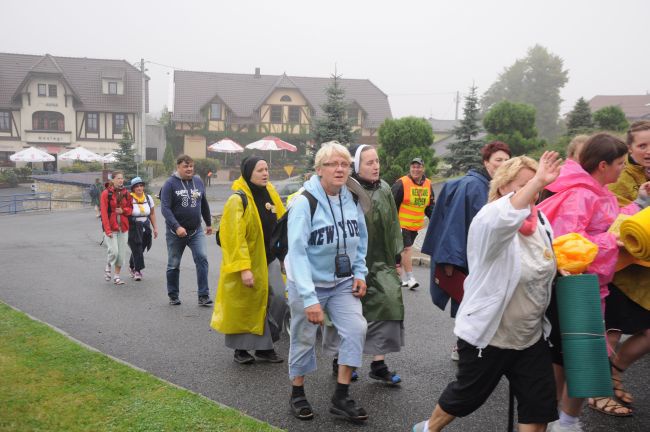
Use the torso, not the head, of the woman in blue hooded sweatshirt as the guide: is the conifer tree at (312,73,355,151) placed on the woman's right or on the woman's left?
on the woman's left

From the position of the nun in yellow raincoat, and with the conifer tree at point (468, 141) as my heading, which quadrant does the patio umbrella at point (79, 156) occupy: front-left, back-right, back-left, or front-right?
front-left

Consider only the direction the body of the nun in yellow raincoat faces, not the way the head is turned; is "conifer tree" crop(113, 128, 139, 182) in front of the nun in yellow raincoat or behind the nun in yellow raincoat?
behind

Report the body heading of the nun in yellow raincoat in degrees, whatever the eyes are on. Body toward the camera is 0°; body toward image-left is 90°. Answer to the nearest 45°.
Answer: approximately 315°

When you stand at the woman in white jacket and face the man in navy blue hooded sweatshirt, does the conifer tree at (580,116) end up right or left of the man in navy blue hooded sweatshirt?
right

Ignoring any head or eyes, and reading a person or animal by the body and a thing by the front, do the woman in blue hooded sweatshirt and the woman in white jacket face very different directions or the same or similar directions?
same or similar directions

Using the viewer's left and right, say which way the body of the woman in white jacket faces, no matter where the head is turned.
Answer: facing the viewer and to the right of the viewer

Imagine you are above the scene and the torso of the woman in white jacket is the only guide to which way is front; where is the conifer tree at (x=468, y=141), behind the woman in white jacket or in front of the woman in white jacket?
behind

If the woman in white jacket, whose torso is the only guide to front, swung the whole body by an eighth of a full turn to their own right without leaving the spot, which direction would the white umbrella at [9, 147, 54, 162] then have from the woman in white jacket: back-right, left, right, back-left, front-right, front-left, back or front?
back-right
